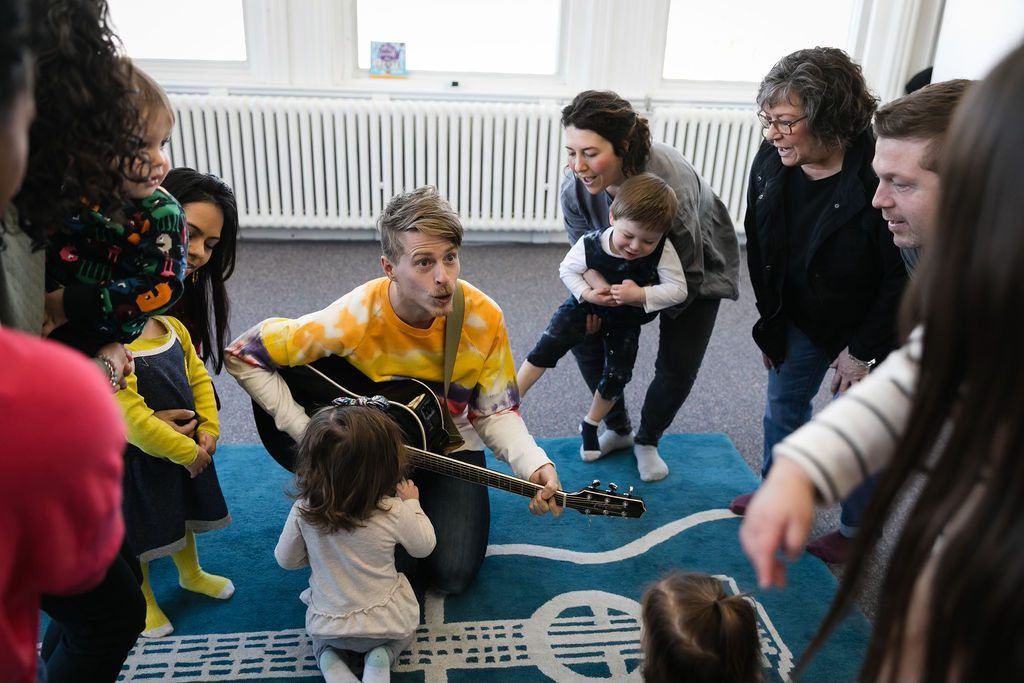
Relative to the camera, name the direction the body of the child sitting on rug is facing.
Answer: away from the camera

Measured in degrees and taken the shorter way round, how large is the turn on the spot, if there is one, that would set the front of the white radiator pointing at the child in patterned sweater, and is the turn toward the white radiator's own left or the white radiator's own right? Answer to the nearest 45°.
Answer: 0° — it already faces them

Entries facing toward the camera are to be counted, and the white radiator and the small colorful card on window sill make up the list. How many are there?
2

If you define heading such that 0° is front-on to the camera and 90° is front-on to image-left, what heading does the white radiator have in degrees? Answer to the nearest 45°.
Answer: approximately 0°

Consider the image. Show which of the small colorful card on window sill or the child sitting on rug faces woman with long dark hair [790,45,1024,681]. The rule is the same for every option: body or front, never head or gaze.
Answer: the small colorful card on window sill

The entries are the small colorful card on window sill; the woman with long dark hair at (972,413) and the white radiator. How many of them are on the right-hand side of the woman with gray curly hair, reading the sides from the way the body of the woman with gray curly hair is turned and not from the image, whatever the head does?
2

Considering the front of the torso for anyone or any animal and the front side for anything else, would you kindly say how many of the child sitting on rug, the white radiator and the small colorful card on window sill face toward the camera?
2
